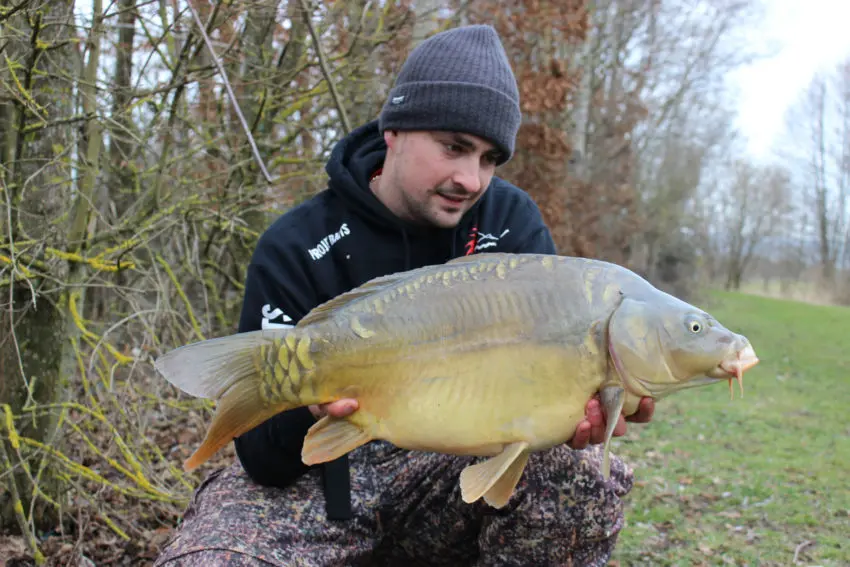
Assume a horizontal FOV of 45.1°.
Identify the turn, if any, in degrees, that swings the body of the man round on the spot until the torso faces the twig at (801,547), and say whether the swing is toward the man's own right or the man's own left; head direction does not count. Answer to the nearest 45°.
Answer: approximately 90° to the man's own left

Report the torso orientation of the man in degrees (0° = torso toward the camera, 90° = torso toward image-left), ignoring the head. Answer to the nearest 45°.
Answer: approximately 315°

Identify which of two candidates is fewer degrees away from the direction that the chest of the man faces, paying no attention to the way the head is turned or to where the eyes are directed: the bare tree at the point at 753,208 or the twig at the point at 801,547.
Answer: the twig

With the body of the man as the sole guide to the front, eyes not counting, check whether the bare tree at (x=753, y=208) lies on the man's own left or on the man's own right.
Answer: on the man's own left
